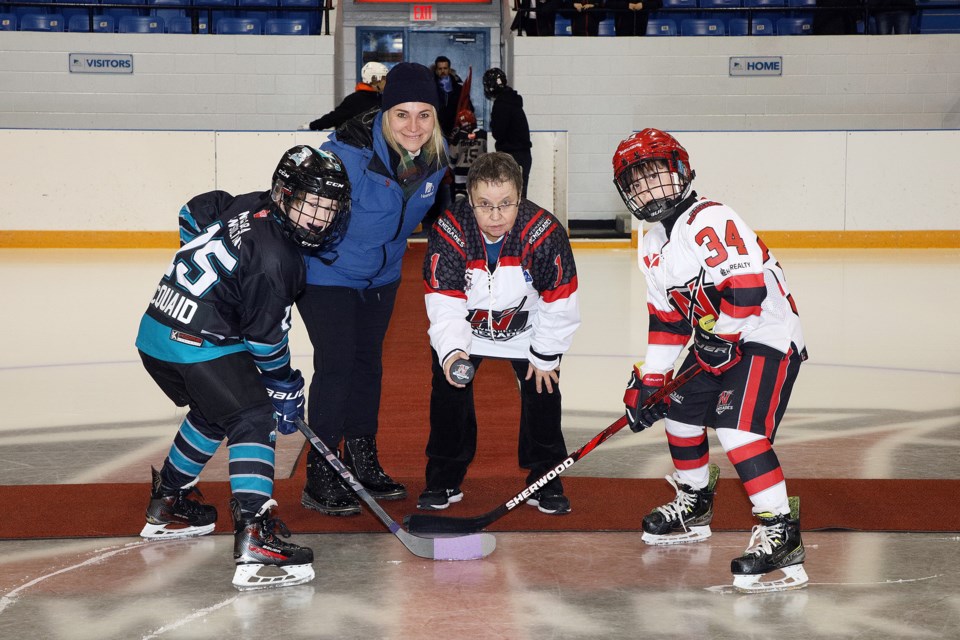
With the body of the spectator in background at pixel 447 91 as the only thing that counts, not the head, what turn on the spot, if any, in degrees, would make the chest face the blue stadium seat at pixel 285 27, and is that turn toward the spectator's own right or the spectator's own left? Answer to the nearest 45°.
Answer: approximately 135° to the spectator's own right

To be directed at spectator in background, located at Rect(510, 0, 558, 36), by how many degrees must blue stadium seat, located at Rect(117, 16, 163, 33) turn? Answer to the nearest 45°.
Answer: approximately 90° to its left

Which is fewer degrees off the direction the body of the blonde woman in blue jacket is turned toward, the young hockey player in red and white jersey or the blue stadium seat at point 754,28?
the young hockey player in red and white jersey

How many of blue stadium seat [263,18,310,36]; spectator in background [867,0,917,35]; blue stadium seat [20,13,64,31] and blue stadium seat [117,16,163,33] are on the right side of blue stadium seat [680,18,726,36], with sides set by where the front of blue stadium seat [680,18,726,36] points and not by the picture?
3

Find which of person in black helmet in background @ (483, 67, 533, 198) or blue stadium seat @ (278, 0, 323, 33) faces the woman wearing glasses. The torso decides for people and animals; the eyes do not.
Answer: the blue stadium seat

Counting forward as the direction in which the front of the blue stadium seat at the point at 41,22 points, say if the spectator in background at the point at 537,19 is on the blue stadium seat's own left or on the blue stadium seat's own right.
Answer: on the blue stadium seat's own left

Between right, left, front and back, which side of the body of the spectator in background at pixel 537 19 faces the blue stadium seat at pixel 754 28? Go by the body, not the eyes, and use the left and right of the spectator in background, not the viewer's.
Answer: left

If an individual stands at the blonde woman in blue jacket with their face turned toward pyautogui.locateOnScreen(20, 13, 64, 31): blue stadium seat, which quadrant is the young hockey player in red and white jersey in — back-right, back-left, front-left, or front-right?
back-right

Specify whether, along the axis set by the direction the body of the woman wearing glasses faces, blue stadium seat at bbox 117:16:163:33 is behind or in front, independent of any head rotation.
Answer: behind
